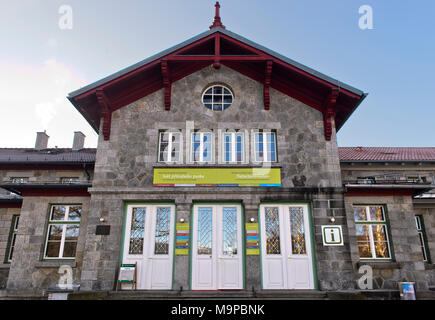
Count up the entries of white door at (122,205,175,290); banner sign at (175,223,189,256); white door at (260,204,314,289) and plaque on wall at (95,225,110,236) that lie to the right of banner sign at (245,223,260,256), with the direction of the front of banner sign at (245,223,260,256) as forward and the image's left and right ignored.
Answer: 3

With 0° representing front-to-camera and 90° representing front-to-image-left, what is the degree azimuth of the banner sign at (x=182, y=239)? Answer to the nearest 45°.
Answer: approximately 0°

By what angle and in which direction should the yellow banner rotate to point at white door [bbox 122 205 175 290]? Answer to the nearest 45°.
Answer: approximately 90° to its right

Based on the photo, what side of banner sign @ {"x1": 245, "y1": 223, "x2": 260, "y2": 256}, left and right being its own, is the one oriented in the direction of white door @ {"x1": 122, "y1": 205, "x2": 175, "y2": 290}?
right

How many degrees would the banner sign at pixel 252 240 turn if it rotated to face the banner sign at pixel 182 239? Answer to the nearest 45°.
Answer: approximately 90° to its right

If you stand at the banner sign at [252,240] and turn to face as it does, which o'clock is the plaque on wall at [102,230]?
The plaque on wall is roughly at 3 o'clock from the banner sign.

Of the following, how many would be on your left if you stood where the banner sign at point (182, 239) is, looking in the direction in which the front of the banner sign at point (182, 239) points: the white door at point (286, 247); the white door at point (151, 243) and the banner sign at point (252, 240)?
2

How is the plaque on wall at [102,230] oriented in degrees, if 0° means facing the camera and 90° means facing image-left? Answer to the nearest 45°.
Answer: approximately 0°

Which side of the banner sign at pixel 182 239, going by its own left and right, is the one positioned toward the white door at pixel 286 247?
left
